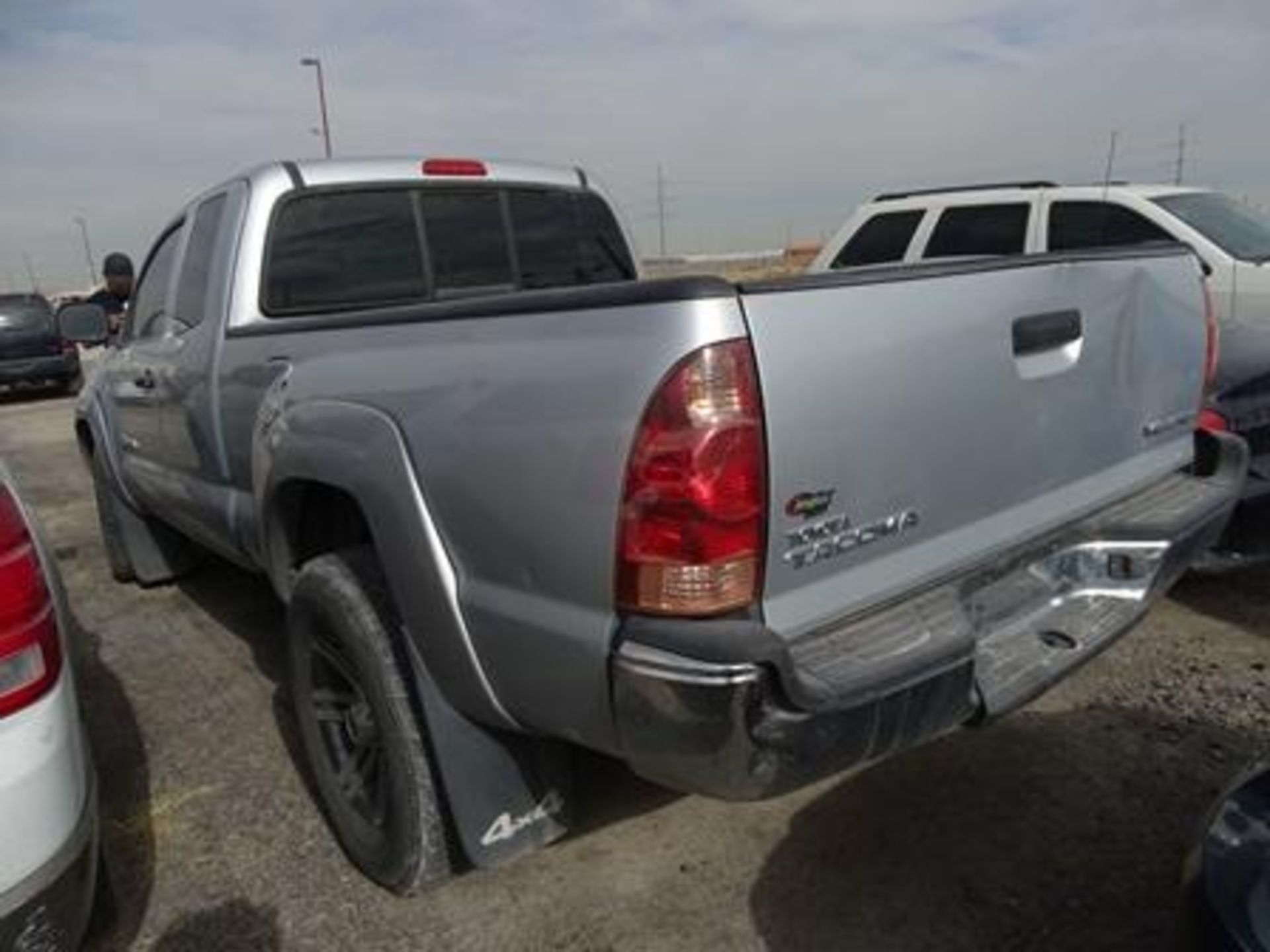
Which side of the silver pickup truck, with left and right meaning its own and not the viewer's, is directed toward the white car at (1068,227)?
right

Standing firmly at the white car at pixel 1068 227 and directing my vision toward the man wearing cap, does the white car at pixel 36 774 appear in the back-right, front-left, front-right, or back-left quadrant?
front-left

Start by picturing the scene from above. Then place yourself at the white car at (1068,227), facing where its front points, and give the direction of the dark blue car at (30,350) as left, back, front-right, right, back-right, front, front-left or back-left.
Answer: back-right

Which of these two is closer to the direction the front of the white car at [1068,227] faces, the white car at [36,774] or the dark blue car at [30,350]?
the white car

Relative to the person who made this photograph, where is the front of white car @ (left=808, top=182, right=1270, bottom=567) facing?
facing the viewer and to the right of the viewer

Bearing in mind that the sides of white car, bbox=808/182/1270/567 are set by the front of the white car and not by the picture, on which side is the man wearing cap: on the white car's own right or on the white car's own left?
on the white car's own right

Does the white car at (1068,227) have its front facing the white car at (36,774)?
no

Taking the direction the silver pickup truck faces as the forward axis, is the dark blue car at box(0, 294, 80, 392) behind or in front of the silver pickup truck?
in front

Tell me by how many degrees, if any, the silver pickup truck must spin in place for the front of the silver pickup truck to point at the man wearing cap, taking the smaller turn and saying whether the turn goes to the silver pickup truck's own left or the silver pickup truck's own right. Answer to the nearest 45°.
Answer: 0° — it already faces them

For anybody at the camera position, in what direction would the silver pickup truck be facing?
facing away from the viewer and to the left of the viewer

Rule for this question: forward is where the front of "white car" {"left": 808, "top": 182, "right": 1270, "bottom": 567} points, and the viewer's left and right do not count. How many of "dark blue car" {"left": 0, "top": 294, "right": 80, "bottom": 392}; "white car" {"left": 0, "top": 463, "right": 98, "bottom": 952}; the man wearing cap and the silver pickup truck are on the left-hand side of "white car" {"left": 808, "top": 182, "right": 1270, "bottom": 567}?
0
